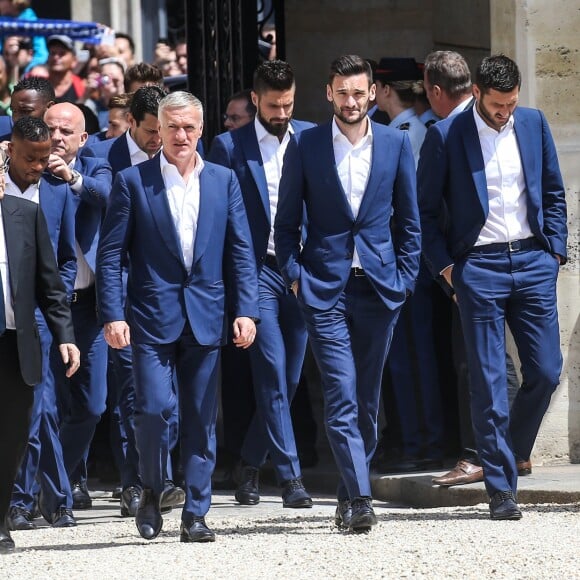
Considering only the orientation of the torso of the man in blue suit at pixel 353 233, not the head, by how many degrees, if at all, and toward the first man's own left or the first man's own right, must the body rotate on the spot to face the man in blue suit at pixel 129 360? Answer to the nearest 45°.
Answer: approximately 135° to the first man's own right

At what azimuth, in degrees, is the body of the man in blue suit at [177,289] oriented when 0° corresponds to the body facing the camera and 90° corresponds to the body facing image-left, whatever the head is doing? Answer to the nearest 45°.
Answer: approximately 0°

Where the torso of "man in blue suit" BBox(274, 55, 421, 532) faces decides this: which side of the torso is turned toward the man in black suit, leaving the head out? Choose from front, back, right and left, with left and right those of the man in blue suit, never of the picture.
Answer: right

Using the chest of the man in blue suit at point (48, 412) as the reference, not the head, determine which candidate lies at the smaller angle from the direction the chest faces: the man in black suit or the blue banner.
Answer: the man in black suit

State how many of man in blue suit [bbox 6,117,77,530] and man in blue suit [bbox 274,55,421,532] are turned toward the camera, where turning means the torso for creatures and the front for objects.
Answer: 2

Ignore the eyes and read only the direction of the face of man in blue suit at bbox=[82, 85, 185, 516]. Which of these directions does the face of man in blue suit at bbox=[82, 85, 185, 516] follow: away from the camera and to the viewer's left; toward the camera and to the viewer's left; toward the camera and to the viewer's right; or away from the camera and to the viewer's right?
toward the camera and to the viewer's right

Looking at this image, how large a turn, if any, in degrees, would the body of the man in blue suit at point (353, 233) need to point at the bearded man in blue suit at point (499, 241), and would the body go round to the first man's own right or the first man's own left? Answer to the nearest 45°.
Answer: approximately 90° to the first man's own left
